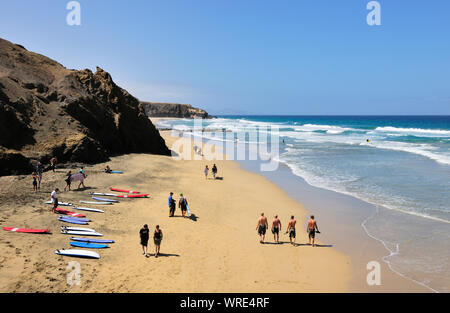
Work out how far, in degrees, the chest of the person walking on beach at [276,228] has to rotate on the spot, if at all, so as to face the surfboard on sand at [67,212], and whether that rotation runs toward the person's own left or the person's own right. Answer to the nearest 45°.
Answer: approximately 90° to the person's own left

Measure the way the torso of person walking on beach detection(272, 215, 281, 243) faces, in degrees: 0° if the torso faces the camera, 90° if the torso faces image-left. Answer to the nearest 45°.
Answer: approximately 180°

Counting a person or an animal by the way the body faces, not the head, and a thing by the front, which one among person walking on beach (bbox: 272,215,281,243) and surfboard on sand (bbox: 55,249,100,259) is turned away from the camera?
the person walking on beach

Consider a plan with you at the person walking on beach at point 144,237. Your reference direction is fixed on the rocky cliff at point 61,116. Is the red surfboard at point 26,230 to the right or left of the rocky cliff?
left

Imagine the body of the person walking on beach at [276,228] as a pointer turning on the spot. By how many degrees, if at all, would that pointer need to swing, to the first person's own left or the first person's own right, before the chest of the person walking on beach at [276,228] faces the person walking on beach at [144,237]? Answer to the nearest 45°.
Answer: approximately 135° to the first person's own left
